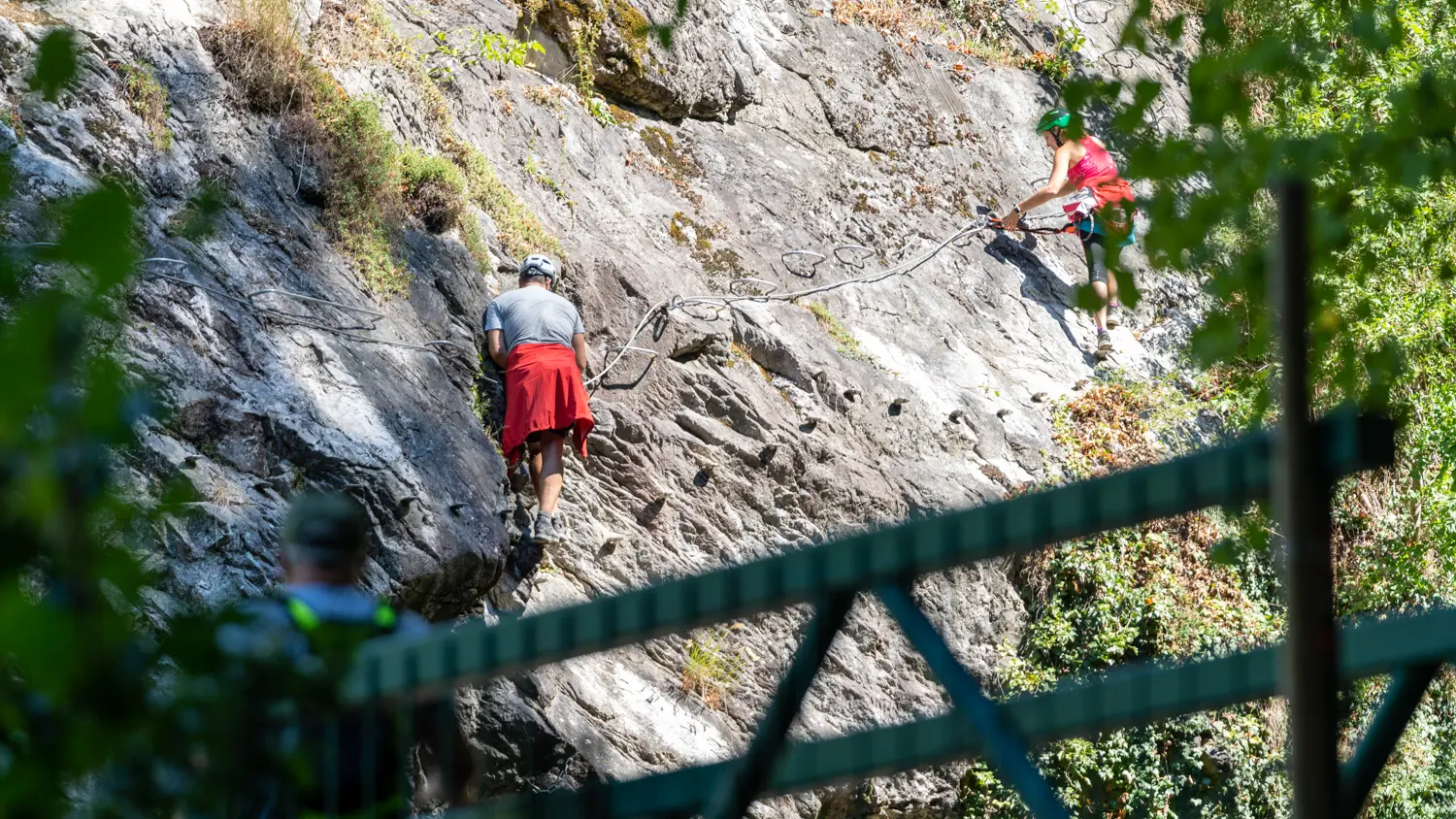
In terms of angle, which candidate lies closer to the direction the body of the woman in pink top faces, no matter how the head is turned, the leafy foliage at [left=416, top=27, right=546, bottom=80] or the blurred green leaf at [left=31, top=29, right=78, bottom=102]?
the leafy foliage

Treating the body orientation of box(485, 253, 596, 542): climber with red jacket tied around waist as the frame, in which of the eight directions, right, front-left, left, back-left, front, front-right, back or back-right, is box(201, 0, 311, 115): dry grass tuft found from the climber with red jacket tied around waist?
left

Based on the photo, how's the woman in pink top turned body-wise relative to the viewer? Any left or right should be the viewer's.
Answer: facing away from the viewer and to the left of the viewer

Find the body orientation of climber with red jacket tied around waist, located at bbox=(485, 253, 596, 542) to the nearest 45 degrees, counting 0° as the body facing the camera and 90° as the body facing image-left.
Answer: approximately 180°

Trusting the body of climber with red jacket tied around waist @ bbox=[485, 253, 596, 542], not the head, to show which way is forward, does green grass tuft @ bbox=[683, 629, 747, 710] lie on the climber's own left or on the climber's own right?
on the climber's own right

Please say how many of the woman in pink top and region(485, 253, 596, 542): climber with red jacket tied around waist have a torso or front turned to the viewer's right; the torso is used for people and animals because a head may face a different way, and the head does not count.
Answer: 0

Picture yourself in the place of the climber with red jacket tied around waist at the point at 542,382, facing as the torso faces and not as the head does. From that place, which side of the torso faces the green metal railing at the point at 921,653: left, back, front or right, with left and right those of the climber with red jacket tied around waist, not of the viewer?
back

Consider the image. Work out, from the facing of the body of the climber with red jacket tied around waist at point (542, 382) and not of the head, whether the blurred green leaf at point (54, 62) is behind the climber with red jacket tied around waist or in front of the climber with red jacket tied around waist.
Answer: behind
